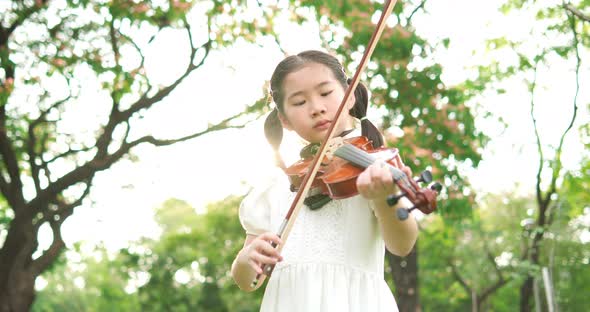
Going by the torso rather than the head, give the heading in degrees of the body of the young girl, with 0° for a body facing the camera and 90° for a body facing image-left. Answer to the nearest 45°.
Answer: approximately 0°

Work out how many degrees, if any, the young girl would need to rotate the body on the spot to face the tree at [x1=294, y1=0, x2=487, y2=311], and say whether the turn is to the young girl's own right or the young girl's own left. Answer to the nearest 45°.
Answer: approximately 180°
